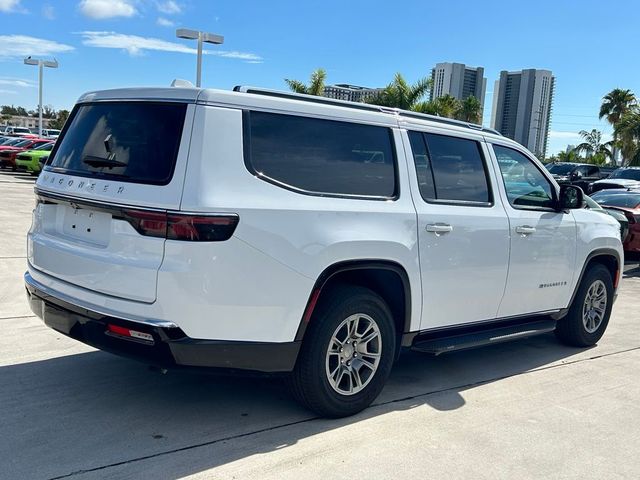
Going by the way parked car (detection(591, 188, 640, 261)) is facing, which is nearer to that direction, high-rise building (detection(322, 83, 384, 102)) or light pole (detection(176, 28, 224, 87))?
the light pole

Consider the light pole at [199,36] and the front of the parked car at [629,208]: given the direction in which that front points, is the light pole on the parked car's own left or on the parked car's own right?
on the parked car's own right

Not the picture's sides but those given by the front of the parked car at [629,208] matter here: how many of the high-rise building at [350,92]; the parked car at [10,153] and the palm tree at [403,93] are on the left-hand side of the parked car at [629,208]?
0

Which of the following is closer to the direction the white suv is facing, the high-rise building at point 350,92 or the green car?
the high-rise building

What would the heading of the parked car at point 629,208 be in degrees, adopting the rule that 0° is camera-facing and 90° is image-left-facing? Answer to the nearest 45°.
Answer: approximately 45°

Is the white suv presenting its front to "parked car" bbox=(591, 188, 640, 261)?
yes

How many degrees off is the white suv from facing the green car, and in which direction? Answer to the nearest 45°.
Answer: approximately 90° to its left

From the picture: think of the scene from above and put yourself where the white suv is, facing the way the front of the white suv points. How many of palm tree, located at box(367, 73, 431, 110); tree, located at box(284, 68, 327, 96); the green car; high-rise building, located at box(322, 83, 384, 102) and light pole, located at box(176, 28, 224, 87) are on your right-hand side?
0

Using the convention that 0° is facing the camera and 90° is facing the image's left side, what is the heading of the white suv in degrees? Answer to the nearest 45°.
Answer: approximately 225°

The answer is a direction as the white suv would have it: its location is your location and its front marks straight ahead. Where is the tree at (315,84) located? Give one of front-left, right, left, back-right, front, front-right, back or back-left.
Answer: front-left

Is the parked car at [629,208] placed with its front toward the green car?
no

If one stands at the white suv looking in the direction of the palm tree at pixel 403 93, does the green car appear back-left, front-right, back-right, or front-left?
front-left

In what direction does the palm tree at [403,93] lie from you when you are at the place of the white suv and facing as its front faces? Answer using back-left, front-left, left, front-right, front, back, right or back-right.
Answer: front-left

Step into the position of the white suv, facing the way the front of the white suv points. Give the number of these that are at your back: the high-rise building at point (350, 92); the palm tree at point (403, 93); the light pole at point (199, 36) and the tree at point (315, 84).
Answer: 0

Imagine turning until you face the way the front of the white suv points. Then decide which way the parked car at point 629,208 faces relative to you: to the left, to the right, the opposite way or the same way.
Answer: the opposite way

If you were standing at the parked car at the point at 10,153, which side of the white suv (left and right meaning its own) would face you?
left

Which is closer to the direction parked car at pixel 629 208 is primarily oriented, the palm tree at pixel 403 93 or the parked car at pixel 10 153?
the parked car
